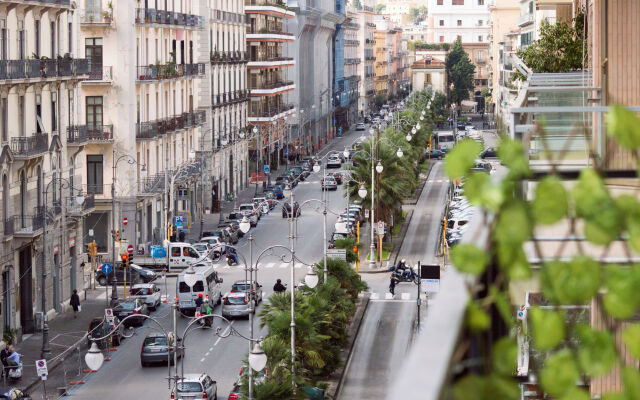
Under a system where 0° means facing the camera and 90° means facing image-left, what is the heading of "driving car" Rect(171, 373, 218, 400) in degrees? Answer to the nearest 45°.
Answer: approximately 180°

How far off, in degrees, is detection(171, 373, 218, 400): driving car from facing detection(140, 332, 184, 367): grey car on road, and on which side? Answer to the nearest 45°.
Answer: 0° — it already faces it
